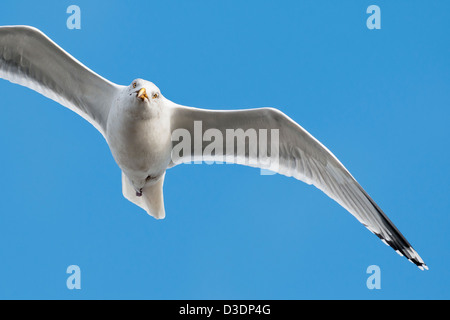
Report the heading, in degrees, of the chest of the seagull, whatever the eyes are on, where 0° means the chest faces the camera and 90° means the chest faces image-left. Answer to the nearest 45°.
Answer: approximately 0°
